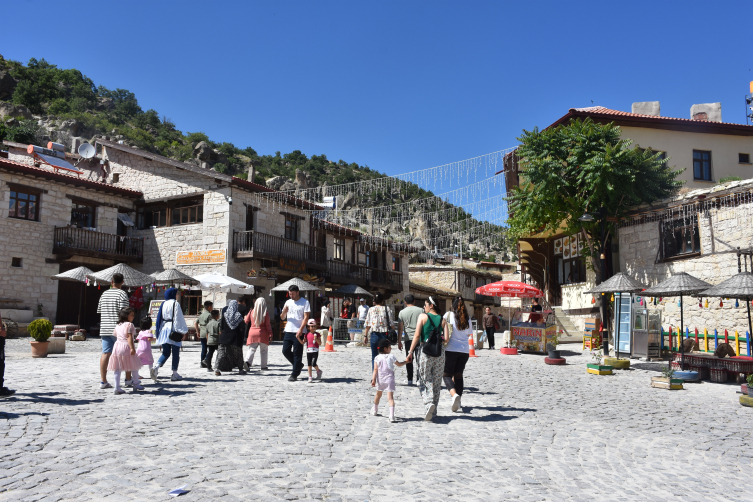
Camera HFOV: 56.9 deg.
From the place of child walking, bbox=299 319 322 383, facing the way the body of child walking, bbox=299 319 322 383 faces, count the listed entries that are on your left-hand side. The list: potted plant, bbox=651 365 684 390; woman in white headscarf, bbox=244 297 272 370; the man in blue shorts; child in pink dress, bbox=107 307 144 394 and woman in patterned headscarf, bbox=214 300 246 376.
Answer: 1

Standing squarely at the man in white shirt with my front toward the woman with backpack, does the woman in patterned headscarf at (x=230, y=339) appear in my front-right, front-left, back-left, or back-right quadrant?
back-right

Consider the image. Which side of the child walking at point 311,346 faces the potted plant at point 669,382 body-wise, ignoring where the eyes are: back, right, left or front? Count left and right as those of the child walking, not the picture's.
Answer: left

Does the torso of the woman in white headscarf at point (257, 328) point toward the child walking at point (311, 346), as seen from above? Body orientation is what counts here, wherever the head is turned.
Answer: no

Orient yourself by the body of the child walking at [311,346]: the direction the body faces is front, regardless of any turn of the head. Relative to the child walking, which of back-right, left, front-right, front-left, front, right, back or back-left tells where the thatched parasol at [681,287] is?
left

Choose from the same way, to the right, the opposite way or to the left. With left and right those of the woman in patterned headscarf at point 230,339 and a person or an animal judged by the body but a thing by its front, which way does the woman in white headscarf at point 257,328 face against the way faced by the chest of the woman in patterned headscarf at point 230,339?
the same way

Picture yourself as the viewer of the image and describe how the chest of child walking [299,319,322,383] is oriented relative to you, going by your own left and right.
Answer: facing the viewer
